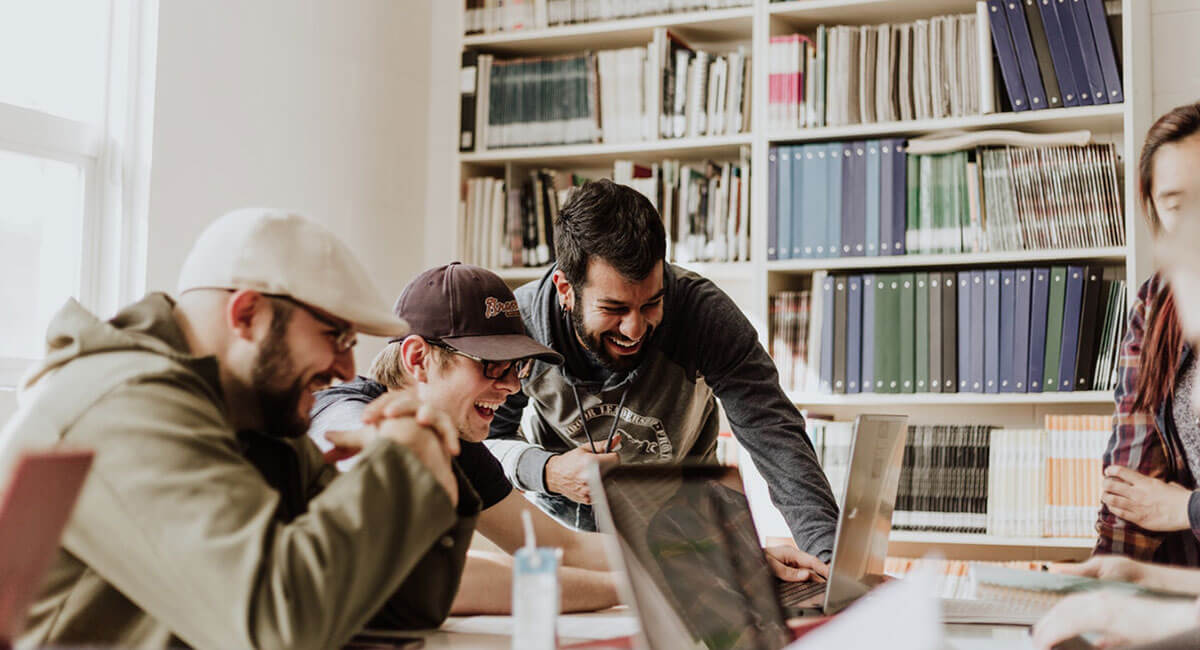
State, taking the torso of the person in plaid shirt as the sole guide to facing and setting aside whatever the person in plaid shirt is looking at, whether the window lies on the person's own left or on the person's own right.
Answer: on the person's own right

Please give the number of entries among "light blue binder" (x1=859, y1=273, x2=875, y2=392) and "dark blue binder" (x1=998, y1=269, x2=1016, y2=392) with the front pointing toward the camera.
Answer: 2

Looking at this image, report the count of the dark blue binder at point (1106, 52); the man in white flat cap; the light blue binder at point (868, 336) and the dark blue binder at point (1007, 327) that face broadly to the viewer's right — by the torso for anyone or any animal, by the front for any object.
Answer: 1

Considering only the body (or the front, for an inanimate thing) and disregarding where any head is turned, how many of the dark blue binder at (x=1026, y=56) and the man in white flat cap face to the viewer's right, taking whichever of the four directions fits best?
1

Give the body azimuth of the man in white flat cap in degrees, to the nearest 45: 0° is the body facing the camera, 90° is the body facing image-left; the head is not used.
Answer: approximately 270°

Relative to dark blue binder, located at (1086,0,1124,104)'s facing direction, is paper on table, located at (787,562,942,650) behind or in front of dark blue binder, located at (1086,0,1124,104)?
in front

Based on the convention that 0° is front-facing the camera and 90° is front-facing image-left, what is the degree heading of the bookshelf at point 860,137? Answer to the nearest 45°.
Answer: approximately 0°

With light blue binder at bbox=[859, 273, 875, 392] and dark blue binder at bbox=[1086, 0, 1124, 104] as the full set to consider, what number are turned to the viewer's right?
0

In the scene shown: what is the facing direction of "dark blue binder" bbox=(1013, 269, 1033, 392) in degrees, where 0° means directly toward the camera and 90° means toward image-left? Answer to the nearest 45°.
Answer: approximately 0°
